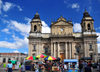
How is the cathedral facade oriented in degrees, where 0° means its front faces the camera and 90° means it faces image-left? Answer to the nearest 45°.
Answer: approximately 0°
